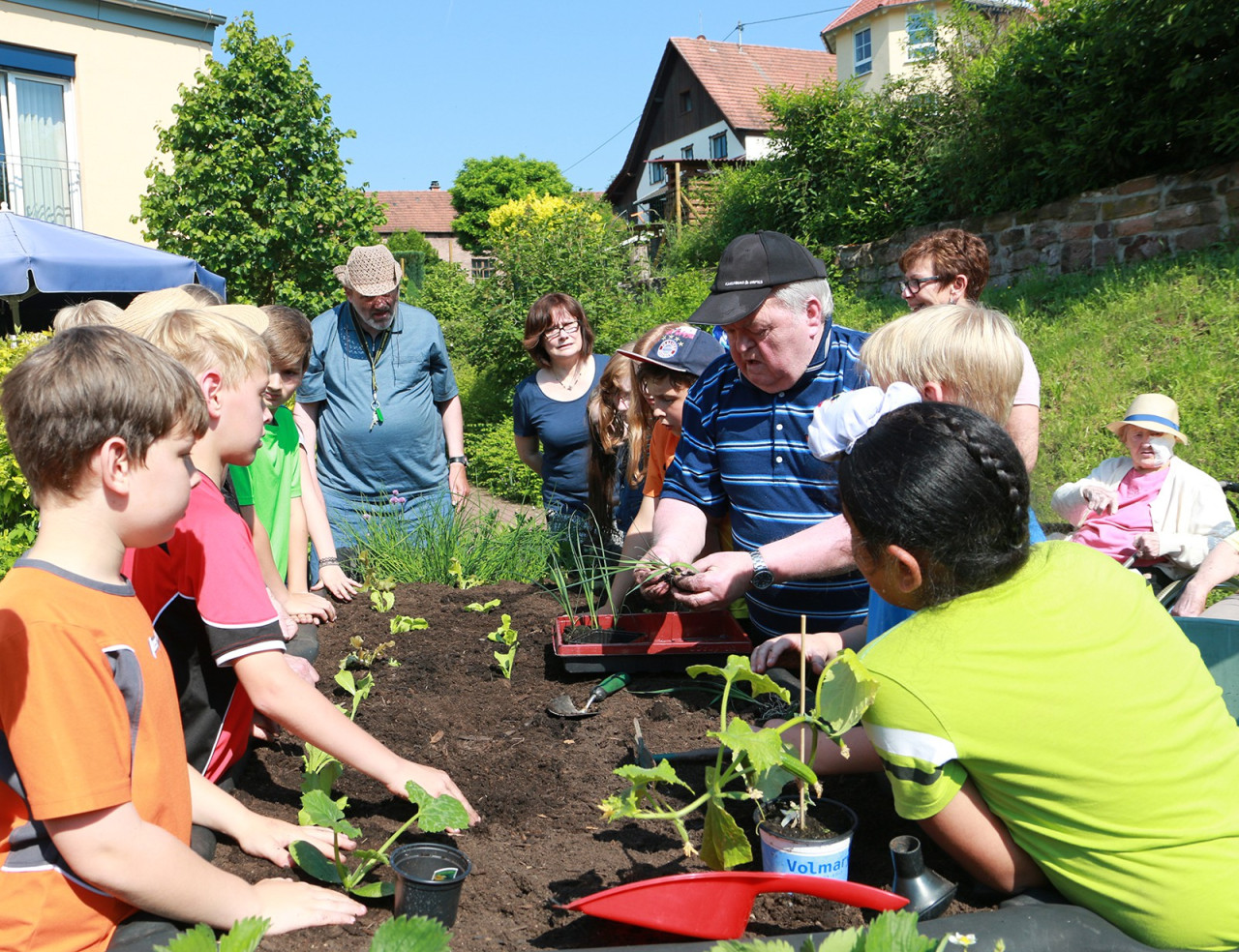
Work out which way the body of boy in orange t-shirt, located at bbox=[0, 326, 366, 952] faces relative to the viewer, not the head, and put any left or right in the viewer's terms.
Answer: facing to the right of the viewer

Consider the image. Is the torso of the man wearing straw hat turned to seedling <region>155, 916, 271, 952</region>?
yes

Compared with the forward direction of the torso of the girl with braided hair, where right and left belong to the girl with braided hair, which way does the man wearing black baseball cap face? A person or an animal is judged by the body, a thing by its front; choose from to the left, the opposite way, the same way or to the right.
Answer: to the left

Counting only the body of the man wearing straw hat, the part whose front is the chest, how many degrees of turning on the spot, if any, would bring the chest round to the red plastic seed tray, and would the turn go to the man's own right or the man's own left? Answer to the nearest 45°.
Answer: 0° — they already face it

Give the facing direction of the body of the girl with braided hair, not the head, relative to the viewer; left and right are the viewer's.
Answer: facing away from the viewer and to the left of the viewer

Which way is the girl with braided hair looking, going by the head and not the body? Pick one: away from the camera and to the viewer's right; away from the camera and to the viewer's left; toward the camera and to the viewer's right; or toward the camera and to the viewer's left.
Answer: away from the camera and to the viewer's left
